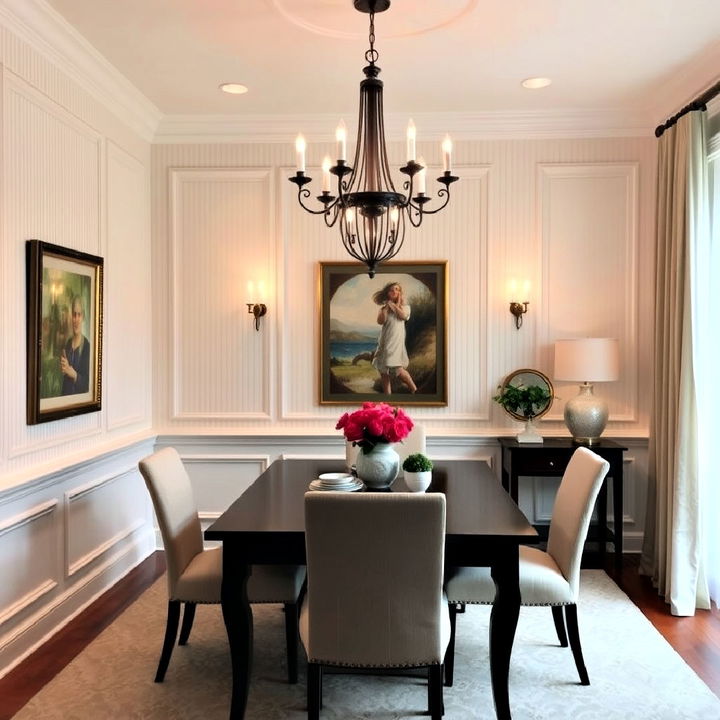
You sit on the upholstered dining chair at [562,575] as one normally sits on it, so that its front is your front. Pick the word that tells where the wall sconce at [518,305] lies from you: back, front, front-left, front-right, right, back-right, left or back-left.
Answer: right

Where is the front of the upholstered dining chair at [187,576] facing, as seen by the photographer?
facing to the right of the viewer

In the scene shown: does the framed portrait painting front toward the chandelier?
yes

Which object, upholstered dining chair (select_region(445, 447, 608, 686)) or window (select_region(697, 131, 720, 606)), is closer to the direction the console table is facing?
the upholstered dining chair

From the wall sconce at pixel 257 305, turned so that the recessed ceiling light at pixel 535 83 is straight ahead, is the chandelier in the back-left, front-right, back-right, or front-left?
front-right

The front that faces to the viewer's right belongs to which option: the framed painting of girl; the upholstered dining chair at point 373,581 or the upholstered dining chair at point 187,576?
the upholstered dining chair at point 187,576

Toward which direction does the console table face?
toward the camera

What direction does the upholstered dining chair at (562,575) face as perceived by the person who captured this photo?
facing to the left of the viewer

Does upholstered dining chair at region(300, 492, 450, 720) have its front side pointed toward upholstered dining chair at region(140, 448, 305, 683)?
no

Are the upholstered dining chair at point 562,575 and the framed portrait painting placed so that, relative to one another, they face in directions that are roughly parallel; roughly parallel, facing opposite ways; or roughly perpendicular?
roughly parallel, facing opposite ways

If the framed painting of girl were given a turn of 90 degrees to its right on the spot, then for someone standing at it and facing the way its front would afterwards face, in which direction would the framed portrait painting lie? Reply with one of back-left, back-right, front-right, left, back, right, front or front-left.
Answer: front-left

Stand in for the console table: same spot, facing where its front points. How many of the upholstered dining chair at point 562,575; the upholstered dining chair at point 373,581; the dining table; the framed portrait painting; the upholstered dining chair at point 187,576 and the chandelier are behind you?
0

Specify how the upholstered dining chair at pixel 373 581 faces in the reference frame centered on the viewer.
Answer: facing away from the viewer

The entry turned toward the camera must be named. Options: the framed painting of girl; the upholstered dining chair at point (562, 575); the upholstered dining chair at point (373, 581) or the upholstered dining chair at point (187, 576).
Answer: the framed painting of girl

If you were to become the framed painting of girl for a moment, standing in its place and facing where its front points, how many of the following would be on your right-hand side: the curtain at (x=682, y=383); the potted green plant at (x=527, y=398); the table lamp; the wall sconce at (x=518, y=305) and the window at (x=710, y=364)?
0

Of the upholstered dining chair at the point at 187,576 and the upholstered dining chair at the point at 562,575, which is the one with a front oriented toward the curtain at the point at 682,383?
the upholstered dining chair at the point at 187,576

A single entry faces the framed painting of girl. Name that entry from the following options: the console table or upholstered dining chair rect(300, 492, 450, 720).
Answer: the upholstered dining chair

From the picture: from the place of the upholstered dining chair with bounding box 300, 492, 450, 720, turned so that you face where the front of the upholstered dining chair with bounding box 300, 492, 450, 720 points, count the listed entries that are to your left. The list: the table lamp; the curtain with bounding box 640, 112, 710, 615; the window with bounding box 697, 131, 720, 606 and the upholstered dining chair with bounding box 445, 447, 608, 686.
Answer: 0

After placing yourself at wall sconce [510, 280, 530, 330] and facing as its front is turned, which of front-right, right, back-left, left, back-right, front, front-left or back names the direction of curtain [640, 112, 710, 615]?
front-left
